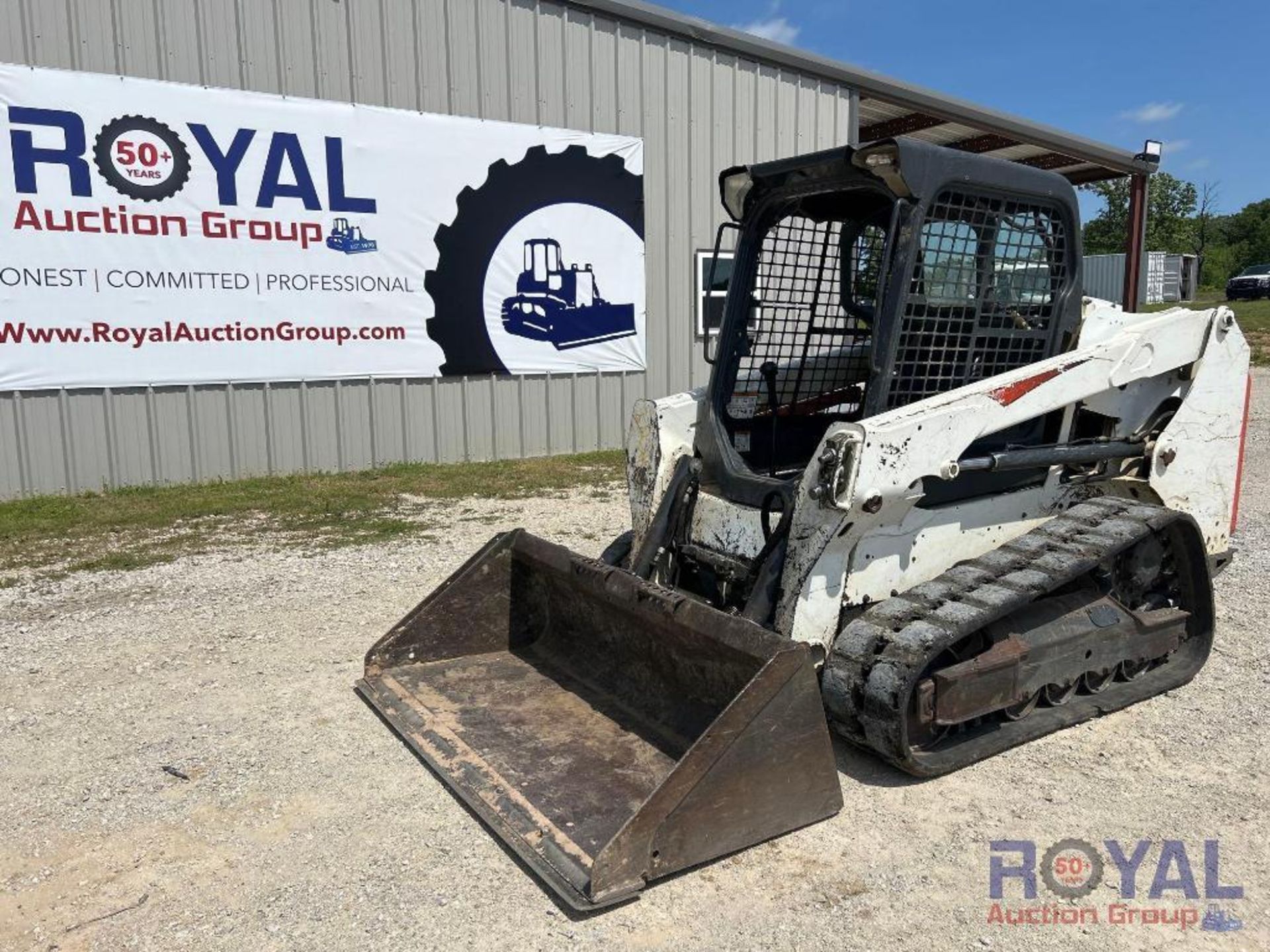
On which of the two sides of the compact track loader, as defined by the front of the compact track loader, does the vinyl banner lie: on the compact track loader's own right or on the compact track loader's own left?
on the compact track loader's own right

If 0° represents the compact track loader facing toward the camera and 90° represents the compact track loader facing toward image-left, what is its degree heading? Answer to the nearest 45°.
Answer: approximately 45°

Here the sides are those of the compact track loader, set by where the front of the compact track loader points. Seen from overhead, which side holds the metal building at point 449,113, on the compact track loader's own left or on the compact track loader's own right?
on the compact track loader's own right
